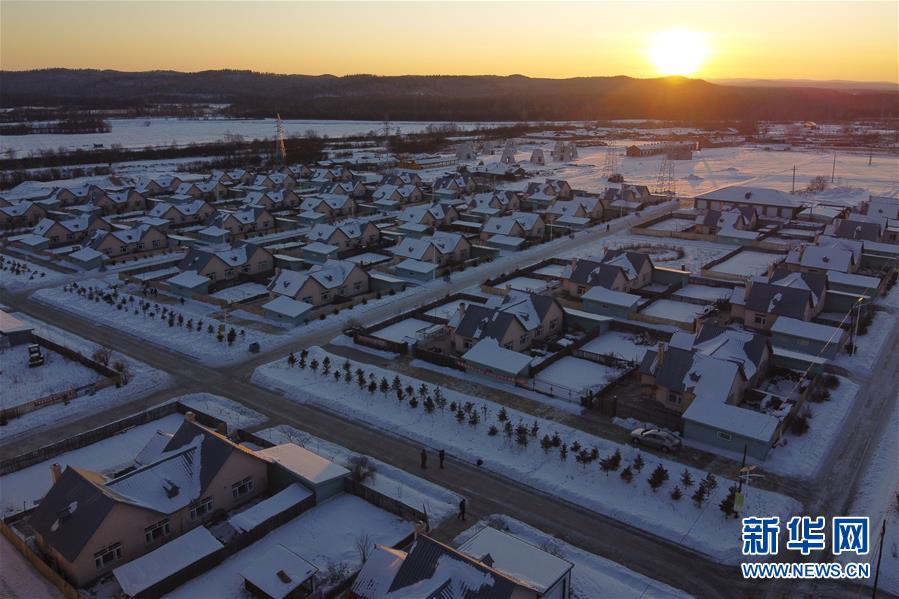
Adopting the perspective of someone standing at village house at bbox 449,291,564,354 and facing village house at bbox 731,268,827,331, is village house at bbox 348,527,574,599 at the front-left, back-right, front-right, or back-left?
back-right

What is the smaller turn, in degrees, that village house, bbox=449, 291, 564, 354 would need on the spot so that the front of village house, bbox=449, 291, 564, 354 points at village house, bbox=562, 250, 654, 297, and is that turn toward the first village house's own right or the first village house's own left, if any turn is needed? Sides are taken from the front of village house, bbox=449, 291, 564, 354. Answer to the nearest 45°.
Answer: approximately 90° to the first village house's own left

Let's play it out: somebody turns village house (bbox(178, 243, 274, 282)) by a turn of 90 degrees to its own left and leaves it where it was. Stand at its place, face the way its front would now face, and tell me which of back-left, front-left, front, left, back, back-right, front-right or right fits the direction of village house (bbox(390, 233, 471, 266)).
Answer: front-right

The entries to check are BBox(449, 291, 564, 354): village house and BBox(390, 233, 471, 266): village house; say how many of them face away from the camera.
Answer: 0

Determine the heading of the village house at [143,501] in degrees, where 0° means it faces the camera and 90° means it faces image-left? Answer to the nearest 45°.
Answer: approximately 315°

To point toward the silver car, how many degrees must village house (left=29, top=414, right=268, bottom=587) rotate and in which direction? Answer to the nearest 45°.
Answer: approximately 45° to its left
